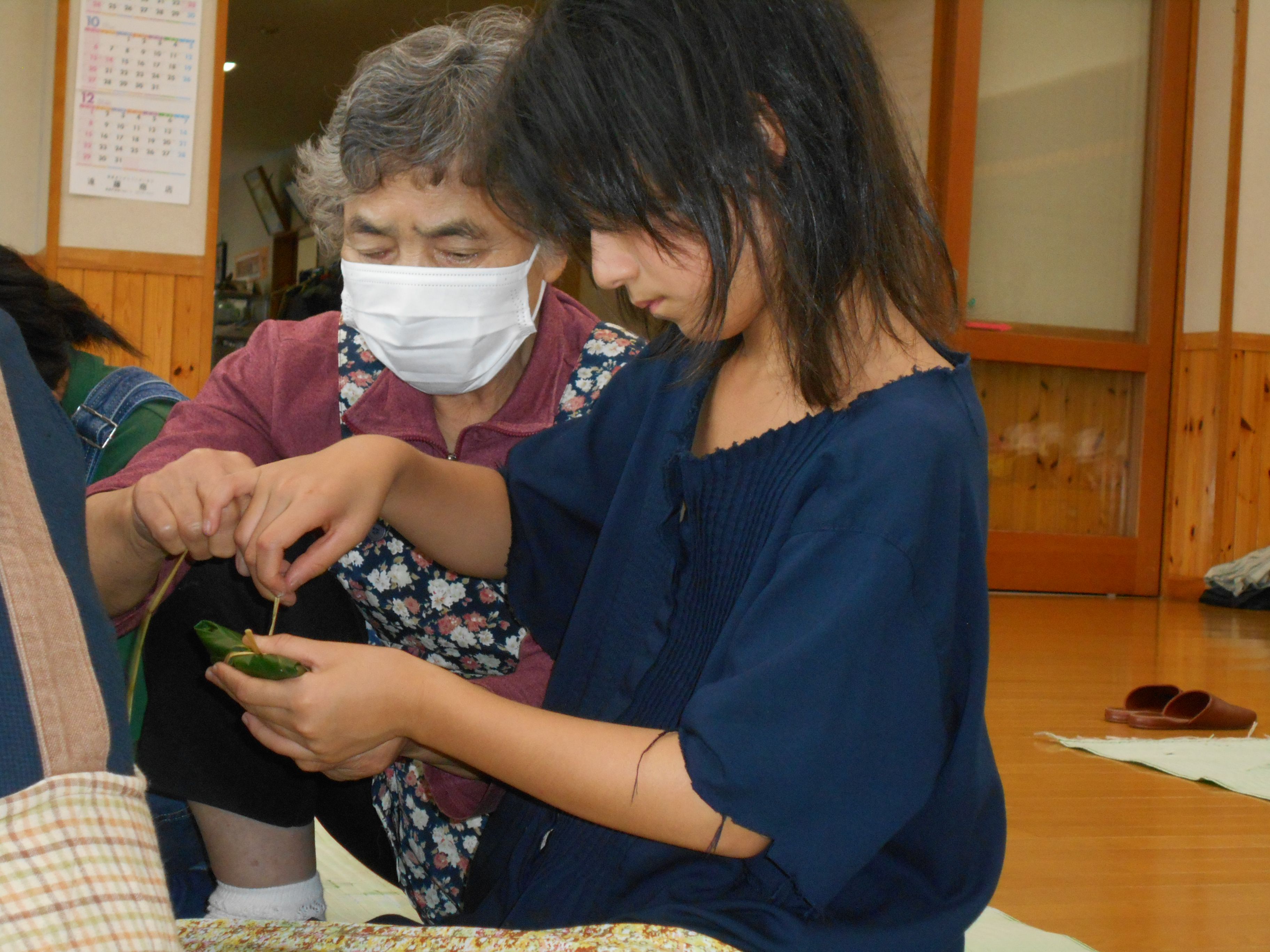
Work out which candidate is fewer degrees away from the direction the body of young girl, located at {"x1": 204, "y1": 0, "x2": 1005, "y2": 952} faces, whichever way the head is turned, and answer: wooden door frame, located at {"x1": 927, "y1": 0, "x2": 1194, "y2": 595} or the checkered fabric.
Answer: the checkered fabric

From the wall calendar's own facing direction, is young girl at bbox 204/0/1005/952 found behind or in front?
in front

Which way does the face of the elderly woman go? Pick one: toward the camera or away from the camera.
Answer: toward the camera

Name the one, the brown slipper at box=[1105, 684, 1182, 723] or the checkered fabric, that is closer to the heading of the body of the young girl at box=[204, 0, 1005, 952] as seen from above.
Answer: the checkered fabric

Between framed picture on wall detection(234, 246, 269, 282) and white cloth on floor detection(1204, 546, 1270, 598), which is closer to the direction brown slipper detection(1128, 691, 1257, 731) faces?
the white cloth on floor

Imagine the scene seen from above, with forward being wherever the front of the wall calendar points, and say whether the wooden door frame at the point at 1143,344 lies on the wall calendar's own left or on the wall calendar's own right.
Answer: on the wall calendar's own left

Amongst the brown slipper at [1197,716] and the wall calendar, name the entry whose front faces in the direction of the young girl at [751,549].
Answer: the wall calendar

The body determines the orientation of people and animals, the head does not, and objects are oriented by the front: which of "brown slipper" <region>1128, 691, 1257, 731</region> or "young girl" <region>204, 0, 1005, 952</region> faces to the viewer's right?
the brown slipper

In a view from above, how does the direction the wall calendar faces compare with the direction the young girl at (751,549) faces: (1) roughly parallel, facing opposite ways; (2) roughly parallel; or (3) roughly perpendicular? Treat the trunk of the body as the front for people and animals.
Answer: roughly perpendicular

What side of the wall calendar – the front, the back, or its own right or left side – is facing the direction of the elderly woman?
front

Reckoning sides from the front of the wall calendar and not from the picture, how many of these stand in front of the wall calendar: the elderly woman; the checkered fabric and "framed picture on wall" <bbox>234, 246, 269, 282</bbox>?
2

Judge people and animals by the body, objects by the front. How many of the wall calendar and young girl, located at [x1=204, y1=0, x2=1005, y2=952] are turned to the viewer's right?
0

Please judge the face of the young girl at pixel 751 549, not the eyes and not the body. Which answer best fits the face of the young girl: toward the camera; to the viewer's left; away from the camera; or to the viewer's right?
to the viewer's left

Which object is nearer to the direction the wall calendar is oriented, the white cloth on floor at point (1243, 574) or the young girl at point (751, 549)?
the young girl

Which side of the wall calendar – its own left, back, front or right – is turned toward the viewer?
front

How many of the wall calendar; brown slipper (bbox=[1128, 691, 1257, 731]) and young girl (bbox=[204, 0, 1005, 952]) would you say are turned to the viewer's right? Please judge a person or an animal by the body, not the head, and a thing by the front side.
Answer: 1

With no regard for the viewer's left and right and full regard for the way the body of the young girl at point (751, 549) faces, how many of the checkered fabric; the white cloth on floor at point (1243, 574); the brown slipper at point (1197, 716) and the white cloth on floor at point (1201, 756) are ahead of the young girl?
1

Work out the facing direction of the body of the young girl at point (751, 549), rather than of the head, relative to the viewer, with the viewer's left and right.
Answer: facing the viewer and to the left of the viewer
